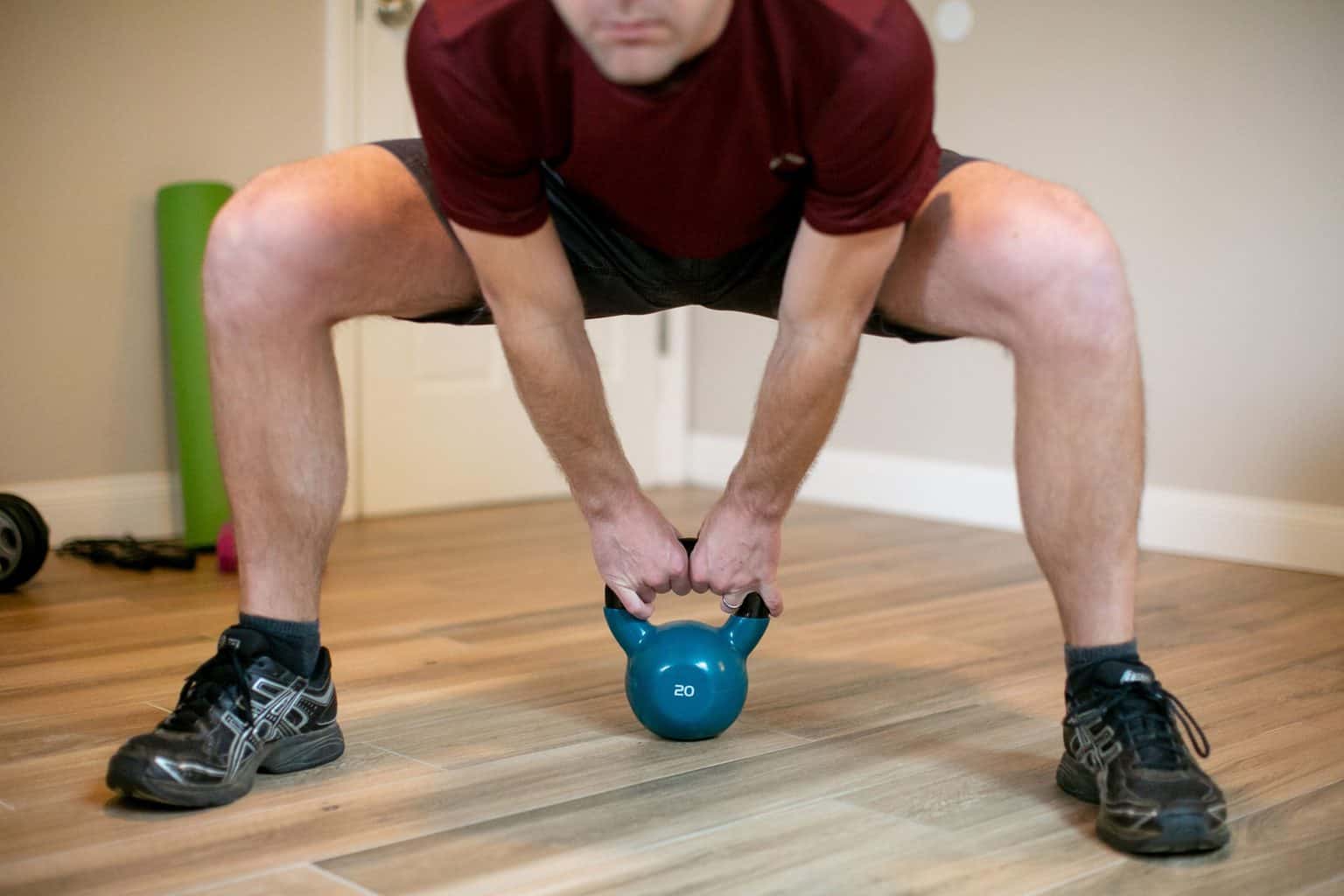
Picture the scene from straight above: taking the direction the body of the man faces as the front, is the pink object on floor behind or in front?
behind

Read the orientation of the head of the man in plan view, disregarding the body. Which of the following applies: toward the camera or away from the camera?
toward the camera

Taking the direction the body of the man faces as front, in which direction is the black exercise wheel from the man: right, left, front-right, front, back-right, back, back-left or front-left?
back-right

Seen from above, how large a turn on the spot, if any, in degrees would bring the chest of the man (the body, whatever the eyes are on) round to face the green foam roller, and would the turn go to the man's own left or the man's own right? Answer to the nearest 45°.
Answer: approximately 135° to the man's own right

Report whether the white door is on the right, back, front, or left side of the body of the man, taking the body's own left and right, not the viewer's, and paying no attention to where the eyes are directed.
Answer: back

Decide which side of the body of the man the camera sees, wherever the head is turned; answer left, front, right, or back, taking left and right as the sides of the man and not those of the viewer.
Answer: front
